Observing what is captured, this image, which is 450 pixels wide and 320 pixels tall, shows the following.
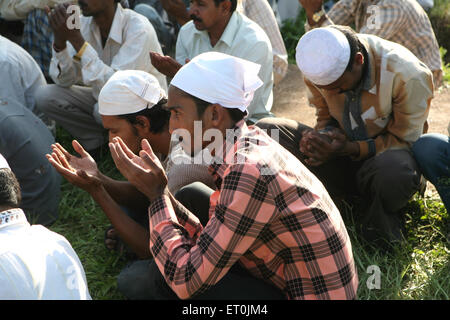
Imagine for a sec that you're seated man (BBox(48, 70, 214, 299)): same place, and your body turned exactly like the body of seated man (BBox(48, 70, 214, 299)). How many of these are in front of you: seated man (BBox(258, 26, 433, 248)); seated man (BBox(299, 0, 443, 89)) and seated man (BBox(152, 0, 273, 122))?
0

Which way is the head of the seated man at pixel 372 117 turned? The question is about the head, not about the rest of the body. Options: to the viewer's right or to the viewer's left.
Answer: to the viewer's left

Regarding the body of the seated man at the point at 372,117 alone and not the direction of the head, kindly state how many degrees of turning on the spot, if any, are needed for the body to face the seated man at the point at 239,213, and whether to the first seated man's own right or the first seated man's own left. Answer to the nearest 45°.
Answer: approximately 45° to the first seated man's own left

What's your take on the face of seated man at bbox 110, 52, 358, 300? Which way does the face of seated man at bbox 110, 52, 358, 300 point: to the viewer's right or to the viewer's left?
to the viewer's left

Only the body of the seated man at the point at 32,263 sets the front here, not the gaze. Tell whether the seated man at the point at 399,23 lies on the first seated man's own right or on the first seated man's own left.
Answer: on the first seated man's own right

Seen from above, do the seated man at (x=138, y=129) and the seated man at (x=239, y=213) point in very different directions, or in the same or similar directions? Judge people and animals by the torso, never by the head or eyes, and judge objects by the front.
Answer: same or similar directions

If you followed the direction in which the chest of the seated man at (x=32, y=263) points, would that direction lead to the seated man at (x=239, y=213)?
no

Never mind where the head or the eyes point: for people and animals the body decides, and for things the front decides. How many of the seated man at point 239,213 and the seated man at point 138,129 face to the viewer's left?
2

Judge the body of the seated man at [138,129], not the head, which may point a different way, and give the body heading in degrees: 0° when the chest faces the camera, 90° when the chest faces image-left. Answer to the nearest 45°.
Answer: approximately 90°

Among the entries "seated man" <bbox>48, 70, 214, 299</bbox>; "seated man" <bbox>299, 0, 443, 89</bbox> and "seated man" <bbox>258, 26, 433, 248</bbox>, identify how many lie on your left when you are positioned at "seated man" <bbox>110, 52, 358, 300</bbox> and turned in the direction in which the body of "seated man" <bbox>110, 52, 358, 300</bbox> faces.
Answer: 0

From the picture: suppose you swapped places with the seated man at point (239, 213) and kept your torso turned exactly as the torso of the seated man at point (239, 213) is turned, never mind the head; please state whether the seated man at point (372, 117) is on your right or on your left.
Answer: on your right

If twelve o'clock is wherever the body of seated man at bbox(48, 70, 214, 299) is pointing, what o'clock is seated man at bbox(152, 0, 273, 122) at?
seated man at bbox(152, 0, 273, 122) is roughly at 4 o'clock from seated man at bbox(48, 70, 214, 299).

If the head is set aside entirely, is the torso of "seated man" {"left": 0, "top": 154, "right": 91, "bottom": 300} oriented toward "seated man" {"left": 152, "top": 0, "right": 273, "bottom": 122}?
no

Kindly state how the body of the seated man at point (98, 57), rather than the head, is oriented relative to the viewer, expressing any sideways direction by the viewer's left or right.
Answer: facing the viewer and to the left of the viewer

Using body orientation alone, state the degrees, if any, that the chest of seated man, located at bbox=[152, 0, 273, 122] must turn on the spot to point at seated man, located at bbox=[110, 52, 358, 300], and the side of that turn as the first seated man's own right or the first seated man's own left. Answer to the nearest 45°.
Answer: approximately 45° to the first seated man's own left

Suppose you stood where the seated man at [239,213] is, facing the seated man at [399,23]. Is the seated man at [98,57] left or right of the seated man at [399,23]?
left

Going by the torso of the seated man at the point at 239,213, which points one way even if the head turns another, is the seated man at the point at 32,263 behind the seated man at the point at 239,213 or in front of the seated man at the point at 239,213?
in front

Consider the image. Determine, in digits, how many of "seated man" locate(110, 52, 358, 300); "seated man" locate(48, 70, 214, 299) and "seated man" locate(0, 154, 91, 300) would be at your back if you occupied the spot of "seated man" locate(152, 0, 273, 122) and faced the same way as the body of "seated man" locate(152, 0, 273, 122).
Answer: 0

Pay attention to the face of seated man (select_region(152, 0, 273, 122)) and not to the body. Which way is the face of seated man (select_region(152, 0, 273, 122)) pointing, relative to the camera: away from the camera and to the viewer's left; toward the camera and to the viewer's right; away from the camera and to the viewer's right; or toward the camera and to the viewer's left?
toward the camera and to the viewer's left

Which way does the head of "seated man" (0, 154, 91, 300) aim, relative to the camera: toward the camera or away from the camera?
away from the camera

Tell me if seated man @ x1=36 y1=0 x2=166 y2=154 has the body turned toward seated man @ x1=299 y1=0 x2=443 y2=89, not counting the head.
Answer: no

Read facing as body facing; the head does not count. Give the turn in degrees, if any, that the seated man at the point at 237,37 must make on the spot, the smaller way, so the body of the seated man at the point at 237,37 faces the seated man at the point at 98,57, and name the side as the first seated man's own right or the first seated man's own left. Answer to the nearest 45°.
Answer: approximately 45° to the first seated man's own right
